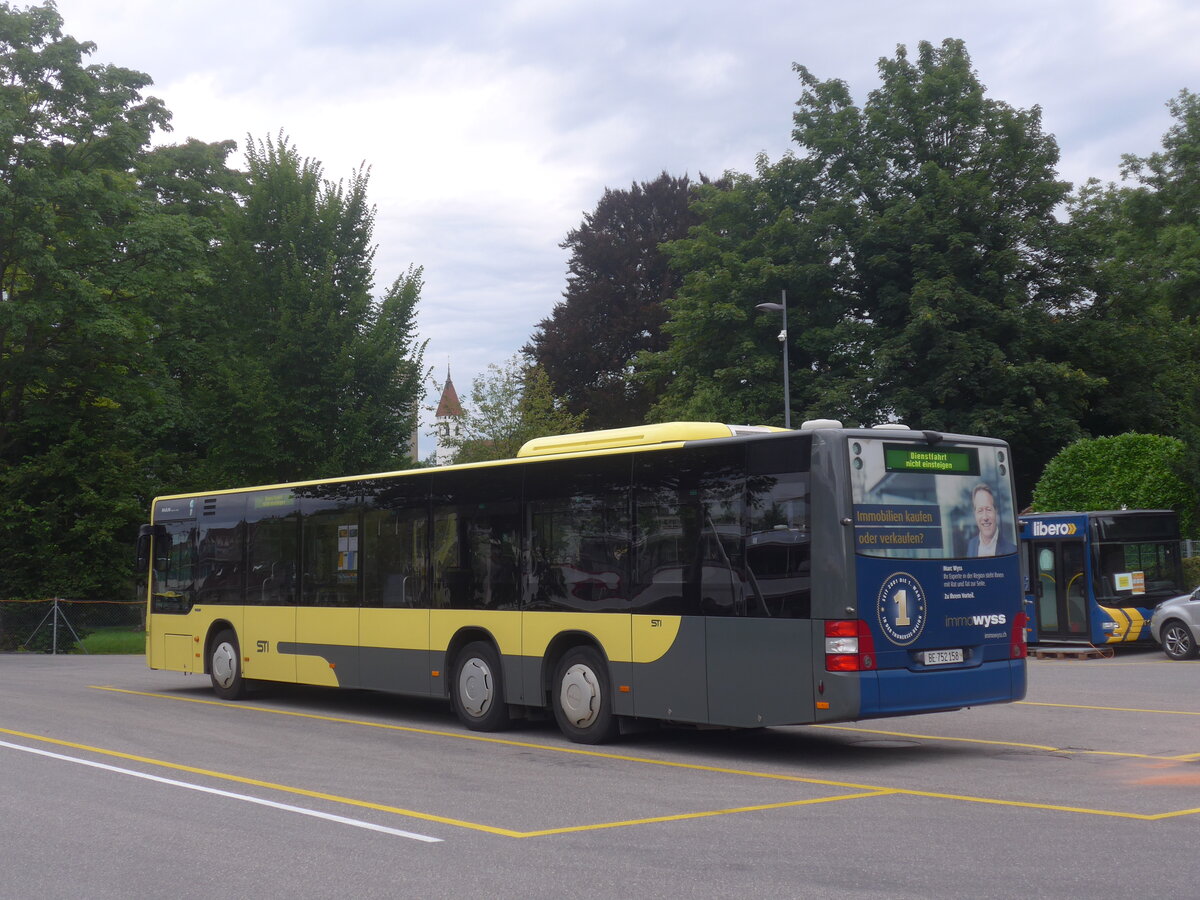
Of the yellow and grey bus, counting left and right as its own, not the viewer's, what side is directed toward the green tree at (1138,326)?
right

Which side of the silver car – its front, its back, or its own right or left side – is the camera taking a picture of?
left

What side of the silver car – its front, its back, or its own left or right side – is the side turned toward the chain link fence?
front

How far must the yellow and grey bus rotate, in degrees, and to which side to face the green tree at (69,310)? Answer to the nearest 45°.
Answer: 0° — it already faces it

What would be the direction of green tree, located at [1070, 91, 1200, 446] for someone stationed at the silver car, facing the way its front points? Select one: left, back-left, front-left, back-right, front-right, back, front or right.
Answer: right

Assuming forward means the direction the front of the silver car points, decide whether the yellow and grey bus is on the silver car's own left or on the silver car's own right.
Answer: on the silver car's own left

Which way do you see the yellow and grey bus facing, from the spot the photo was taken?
facing away from the viewer and to the left of the viewer

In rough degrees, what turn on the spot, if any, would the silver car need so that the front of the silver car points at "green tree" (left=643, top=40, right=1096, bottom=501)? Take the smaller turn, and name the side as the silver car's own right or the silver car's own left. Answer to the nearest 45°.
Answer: approximately 45° to the silver car's own right

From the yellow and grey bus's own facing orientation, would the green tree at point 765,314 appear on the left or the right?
on its right

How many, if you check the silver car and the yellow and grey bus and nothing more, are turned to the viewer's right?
0
